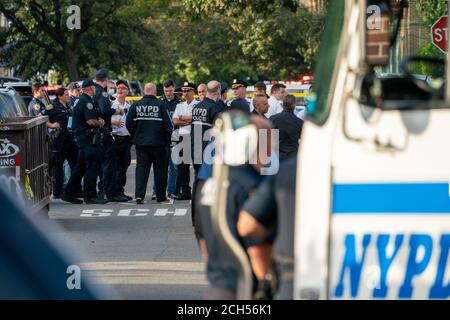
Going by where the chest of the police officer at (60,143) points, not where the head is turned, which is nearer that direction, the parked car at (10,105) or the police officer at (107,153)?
the police officer

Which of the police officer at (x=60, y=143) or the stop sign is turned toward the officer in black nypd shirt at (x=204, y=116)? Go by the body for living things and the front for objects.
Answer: the police officer

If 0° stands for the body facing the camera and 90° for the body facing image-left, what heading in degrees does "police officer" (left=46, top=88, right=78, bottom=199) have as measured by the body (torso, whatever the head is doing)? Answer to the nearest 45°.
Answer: approximately 315°

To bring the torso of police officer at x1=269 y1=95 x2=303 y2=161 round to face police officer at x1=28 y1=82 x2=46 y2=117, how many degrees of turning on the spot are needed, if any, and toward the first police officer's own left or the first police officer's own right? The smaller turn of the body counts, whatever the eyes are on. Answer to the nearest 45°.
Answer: approximately 45° to the first police officer's own left

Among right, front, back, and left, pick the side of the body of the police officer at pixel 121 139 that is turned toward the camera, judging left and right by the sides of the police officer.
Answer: front

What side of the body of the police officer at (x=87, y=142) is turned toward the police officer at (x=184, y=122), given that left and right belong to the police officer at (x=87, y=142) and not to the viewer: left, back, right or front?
front

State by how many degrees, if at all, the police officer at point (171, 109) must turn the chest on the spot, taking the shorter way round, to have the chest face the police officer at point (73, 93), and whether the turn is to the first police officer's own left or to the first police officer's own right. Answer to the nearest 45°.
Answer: approximately 90° to the first police officer's own right

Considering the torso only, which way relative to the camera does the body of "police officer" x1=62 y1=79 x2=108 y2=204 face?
to the viewer's right

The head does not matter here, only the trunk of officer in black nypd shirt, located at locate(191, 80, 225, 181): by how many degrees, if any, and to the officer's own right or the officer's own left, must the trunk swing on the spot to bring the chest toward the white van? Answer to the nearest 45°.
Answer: approximately 135° to the officer's own right

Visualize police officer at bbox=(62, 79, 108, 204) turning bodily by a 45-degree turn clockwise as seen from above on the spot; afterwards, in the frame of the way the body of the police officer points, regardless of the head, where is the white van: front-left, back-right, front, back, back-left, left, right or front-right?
front-right

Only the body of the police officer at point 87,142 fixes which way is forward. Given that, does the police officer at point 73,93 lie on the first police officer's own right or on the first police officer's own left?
on the first police officer's own left
